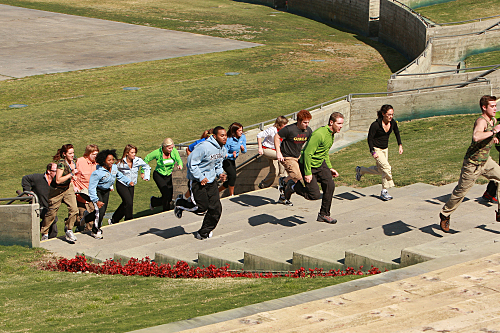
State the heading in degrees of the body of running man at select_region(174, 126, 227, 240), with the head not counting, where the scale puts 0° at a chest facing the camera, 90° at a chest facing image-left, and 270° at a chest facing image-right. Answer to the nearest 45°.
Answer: approximately 315°

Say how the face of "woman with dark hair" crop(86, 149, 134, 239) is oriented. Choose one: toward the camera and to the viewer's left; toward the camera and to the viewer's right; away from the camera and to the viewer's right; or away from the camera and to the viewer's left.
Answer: toward the camera and to the viewer's right

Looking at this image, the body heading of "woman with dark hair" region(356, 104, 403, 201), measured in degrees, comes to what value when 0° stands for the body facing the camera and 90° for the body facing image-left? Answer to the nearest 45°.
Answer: approximately 315°

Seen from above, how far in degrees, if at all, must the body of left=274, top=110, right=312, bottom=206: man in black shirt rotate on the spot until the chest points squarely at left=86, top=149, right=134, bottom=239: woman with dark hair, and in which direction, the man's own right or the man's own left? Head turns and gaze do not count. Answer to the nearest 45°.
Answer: approximately 135° to the man's own right

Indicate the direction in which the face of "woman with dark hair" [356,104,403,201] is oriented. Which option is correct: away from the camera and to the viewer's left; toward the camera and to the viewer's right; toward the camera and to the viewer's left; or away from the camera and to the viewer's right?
toward the camera and to the viewer's right

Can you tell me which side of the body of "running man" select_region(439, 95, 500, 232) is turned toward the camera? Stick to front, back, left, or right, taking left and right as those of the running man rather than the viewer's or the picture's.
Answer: right
